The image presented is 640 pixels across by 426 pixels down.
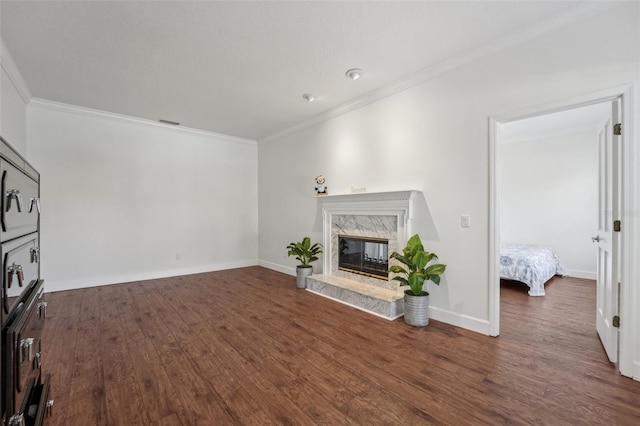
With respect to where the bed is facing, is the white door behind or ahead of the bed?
ahead

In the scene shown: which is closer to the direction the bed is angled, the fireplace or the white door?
the white door

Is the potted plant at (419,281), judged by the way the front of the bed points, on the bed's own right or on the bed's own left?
on the bed's own right

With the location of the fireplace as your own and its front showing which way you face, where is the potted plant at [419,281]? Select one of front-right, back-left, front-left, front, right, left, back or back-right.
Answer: left

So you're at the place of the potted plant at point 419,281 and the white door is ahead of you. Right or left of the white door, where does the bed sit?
left

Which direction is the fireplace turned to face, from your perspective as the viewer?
facing the viewer and to the left of the viewer

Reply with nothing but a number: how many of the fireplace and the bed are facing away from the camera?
0

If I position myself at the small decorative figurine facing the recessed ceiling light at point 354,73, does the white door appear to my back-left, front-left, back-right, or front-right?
front-left
